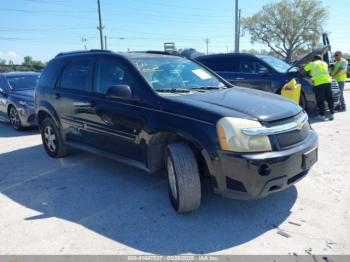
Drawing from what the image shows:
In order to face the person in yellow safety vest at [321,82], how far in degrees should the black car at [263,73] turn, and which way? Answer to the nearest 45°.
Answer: approximately 45° to its left

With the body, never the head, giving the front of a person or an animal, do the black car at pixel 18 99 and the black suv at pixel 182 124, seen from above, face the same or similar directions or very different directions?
same or similar directions

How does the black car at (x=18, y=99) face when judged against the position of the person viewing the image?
facing the viewer and to the right of the viewer

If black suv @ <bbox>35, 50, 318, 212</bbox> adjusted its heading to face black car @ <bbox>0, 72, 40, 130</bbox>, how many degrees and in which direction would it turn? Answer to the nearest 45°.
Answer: approximately 180°

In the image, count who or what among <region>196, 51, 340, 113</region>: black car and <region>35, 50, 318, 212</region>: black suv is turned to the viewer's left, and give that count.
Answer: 0

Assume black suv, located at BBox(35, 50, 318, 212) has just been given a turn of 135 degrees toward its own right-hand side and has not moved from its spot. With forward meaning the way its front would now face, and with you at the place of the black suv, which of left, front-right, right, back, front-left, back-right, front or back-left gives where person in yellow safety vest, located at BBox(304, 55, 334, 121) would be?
back-right

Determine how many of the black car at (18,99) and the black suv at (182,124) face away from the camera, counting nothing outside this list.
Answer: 0

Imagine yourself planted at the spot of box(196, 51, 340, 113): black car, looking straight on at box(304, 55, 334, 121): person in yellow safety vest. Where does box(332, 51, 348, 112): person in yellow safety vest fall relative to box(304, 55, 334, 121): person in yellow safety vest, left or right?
left

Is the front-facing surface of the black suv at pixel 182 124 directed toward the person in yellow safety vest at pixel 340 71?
no

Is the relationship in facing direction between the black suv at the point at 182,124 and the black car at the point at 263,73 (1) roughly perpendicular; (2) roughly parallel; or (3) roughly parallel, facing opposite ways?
roughly parallel

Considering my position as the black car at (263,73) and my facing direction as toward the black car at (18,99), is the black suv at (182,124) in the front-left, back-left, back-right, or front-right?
front-left

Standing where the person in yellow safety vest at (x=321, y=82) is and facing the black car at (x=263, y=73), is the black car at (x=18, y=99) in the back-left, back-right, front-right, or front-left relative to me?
front-left

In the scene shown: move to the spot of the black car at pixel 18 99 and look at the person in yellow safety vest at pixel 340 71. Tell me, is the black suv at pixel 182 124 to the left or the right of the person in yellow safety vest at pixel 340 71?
right

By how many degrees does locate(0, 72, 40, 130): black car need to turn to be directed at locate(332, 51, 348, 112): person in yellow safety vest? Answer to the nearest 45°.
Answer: approximately 45° to its left
